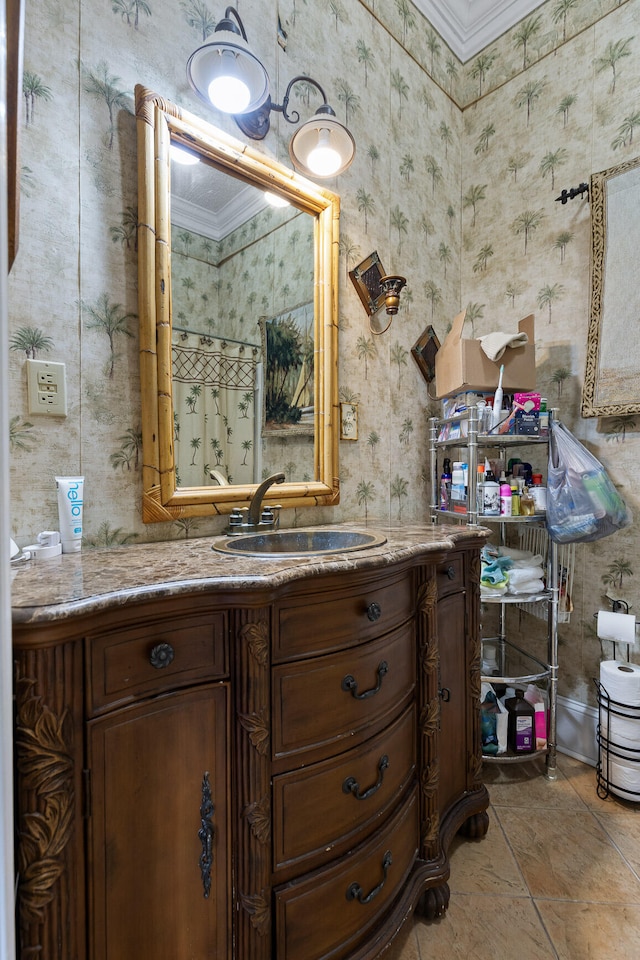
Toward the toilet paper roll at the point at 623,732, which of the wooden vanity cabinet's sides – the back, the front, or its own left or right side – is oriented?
left

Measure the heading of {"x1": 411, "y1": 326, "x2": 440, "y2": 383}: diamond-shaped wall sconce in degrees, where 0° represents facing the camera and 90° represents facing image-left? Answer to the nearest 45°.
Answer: approximately 315°

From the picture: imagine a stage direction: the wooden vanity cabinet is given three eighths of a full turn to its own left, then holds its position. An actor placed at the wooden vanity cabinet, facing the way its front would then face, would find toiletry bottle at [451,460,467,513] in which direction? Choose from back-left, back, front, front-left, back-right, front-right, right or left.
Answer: front-right

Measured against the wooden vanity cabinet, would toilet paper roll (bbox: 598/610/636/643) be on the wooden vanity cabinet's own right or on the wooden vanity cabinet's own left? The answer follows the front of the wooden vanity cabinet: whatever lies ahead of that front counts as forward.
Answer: on the wooden vanity cabinet's own left

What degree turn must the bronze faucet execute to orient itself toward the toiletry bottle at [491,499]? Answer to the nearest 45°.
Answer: approximately 45° to its left
